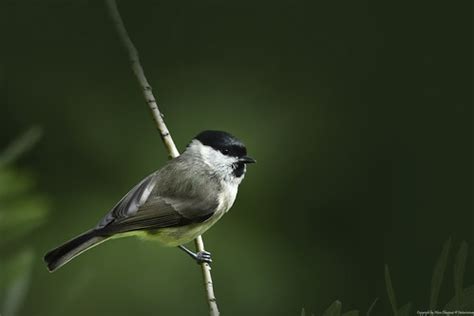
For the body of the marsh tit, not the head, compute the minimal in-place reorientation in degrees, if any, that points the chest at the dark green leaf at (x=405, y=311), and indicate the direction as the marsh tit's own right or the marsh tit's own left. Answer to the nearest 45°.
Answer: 0° — it already faces it

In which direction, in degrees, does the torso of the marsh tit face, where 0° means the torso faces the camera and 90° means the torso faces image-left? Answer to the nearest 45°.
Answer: approximately 270°

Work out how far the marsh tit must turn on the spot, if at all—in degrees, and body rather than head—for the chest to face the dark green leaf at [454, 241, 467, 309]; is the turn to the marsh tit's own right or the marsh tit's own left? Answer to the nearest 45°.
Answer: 0° — it already faces it

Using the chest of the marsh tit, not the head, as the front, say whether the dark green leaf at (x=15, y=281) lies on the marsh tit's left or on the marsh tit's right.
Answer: on the marsh tit's right

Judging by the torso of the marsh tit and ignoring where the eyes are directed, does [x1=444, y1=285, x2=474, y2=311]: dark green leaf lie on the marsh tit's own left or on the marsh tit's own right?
on the marsh tit's own right

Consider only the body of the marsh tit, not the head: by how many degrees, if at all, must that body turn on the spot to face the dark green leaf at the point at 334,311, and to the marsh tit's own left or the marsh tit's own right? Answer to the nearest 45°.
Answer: approximately 90° to the marsh tit's own right
